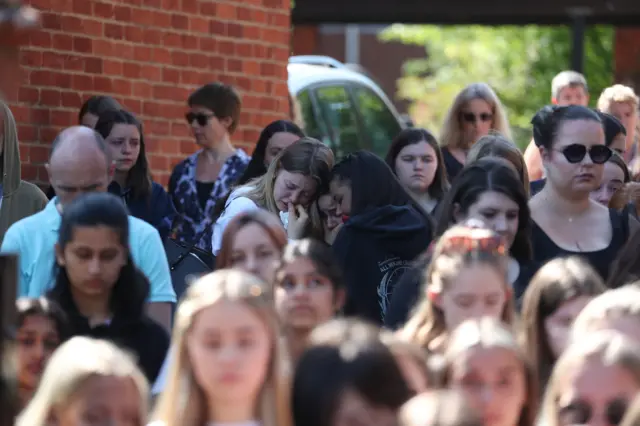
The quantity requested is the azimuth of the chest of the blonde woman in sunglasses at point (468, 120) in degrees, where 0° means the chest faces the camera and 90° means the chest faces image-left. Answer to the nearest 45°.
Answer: approximately 315°

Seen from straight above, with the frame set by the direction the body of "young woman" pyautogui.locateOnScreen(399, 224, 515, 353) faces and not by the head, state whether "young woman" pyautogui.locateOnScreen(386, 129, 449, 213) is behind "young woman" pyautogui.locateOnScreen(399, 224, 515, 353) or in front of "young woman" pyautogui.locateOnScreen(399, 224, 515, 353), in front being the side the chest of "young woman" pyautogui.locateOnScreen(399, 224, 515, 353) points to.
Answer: behind

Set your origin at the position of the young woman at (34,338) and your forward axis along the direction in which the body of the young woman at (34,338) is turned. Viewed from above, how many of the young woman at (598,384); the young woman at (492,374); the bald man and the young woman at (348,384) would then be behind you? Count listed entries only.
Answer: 1

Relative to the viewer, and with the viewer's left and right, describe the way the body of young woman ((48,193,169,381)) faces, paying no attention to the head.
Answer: facing the viewer

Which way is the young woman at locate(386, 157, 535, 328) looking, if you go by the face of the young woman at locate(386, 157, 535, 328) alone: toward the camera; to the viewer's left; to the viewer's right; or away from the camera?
toward the camera

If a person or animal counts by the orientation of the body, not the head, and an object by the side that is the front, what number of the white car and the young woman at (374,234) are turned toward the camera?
0

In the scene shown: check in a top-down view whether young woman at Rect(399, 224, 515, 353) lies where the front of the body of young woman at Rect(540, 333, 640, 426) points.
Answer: no

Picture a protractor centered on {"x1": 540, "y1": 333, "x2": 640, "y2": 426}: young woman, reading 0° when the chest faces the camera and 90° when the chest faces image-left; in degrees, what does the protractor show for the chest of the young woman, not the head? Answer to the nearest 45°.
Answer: approximately 0°

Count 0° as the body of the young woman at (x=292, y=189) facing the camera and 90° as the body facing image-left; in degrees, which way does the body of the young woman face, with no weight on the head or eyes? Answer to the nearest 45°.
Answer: approximately 315°

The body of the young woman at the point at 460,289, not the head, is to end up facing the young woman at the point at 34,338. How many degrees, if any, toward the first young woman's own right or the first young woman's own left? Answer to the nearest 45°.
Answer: approximately 135° to the first young woman's own right

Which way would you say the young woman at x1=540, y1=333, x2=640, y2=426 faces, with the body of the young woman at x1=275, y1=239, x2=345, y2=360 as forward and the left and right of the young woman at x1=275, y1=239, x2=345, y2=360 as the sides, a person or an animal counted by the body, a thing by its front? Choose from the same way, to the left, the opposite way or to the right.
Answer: the same way

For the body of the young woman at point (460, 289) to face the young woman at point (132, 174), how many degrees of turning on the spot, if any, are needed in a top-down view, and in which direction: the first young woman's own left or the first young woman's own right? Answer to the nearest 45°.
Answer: approximately 180°

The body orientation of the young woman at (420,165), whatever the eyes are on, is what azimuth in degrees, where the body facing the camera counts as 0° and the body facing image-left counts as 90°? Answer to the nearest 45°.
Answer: approximately 0°

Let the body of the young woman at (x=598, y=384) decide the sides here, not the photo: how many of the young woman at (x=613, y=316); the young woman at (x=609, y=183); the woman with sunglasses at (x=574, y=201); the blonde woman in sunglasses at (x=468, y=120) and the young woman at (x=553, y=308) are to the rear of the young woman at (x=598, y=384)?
5

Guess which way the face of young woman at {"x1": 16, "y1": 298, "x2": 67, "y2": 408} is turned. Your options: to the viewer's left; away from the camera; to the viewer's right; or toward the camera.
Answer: toward the camera

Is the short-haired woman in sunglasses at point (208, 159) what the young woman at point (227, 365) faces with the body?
no

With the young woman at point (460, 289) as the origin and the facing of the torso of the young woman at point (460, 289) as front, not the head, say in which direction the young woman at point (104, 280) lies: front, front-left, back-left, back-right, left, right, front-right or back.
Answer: back-right

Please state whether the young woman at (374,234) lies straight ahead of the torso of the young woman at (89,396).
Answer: no
